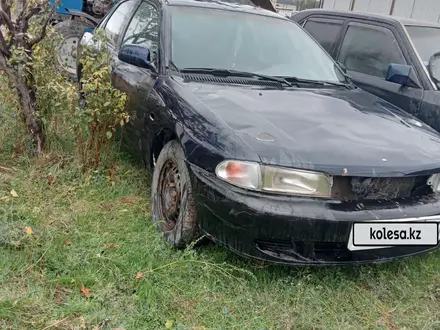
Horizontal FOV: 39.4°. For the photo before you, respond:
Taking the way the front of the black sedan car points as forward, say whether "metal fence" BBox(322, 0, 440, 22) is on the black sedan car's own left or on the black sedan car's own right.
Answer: on the black sedan car's own left

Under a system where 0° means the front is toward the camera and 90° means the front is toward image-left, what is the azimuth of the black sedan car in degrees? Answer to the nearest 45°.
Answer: approximately 315°

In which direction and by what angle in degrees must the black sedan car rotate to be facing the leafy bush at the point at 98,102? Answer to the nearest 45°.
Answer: approximately 90° to its right
